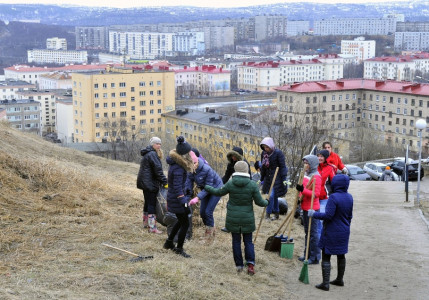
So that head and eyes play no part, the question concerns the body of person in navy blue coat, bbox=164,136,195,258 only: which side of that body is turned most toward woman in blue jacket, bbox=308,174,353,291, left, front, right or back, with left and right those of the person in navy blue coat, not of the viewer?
front

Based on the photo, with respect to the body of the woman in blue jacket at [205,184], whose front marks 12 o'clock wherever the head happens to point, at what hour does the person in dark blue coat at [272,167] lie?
The person in dark blue coat is roughly at 4 o'clock from the woman in blue jacket.

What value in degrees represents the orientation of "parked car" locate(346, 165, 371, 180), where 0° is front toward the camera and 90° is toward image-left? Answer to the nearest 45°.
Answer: approximately 315°

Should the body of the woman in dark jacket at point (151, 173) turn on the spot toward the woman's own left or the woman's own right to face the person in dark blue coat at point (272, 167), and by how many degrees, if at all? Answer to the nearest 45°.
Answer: approximately 45° to the woman's own left

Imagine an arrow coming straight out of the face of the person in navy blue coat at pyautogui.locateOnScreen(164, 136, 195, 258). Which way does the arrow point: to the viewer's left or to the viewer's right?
to the viewer's right

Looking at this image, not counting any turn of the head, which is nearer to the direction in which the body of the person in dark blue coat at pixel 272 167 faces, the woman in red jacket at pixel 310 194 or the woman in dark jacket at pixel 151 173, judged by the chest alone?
the woman in dark jacket

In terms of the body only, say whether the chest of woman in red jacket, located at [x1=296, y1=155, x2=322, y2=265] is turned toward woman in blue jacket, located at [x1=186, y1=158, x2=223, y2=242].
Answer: yes

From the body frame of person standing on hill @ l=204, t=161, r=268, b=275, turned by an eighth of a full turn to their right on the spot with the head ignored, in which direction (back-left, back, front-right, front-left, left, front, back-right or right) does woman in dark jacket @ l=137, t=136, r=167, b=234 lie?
left

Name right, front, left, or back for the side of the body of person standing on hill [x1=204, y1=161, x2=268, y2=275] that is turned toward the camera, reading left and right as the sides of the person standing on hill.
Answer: back

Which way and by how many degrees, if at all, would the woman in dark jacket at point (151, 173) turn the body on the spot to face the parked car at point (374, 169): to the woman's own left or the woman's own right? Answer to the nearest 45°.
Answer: approximately 45° to the woman's own left

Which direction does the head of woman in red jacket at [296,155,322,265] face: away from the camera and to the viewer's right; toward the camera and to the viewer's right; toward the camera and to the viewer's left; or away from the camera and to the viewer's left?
toward the camera and to the viewer's left

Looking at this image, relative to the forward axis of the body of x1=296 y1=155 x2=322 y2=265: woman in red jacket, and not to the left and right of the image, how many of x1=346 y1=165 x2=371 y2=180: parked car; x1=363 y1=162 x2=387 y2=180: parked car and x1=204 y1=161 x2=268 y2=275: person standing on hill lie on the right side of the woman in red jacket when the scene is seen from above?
2

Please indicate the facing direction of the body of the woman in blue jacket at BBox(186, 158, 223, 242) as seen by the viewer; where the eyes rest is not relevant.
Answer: to the viewer's left

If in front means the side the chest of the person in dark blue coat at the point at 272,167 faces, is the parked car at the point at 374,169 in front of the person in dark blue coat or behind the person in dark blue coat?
behind
